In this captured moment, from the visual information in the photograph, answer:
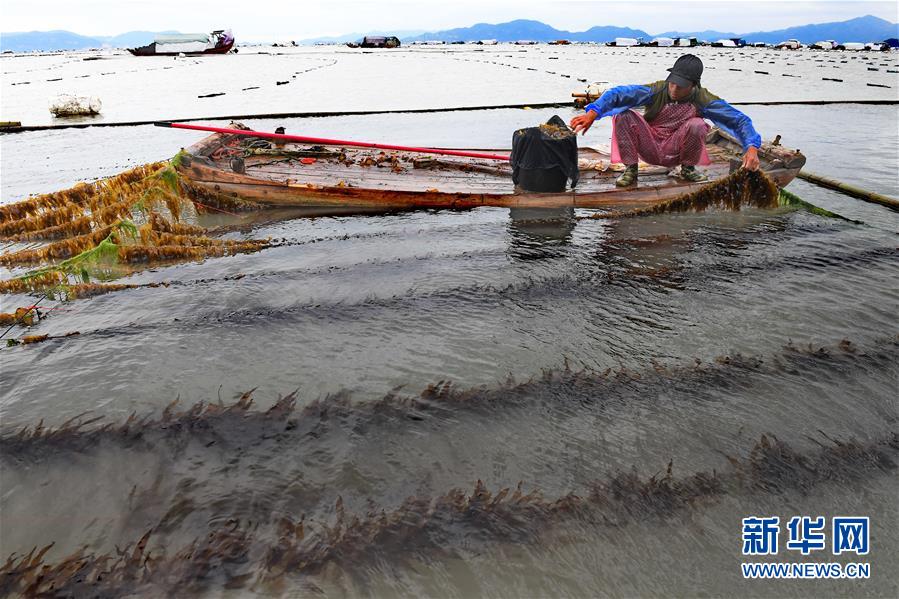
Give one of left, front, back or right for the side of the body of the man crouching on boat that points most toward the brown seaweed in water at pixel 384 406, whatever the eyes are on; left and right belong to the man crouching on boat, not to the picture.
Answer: front

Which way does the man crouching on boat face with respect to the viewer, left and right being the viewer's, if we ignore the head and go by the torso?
facing the viewer

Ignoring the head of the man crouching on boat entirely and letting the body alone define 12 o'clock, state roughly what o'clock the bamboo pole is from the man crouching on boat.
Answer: The bamboo pole is roughly at 8 o'clock from the man crouching on boat.

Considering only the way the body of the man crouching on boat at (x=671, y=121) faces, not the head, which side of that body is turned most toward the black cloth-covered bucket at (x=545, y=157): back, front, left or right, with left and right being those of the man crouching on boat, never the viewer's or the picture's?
right

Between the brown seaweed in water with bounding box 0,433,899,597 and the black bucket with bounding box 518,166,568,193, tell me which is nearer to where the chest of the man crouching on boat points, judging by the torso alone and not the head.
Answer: the brown seaweed in water

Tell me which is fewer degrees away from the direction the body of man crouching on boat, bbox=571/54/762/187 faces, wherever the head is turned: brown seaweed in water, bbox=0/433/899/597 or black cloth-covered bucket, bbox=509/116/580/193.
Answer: the brown seaweed in water

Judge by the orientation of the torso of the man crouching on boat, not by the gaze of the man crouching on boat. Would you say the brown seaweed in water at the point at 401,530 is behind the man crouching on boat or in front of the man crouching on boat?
in front

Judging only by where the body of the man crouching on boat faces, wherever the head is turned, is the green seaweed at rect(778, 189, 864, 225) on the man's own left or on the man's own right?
on the man's own left

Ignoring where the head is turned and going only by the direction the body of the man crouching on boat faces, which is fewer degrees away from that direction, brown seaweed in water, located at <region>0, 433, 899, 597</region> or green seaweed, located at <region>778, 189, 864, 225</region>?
the brown seaweed in water
